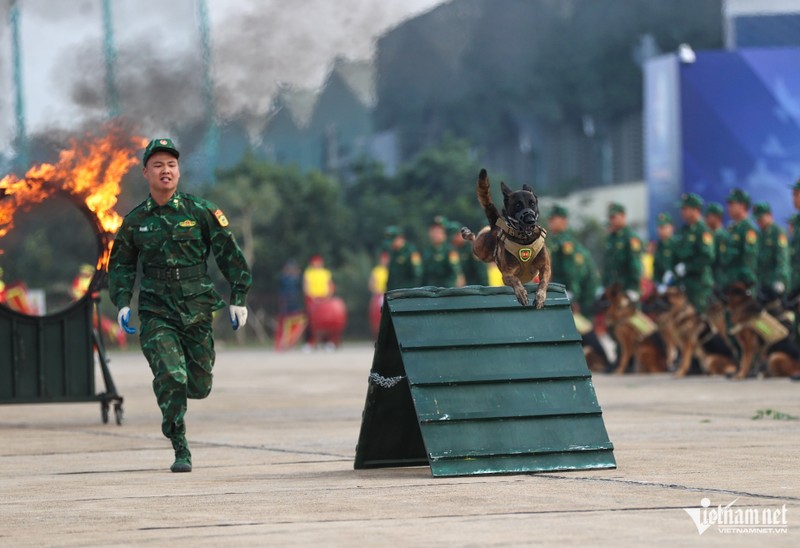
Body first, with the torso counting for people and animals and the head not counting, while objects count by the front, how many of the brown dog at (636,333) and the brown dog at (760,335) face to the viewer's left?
2

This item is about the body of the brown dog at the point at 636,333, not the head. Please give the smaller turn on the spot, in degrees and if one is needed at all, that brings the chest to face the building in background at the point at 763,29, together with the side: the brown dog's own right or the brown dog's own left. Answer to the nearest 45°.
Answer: approximately 90° to the brown dog's own right

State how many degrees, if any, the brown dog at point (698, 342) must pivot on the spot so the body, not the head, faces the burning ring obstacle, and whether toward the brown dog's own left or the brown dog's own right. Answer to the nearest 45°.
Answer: approximately 45° to the brown dog's own left

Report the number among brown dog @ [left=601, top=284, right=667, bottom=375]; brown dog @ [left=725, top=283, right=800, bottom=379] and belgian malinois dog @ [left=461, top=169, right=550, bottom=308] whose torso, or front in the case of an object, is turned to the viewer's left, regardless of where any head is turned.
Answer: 2

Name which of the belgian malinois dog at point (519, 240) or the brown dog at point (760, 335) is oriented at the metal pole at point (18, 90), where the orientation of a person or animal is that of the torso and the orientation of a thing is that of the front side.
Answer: the brown dog

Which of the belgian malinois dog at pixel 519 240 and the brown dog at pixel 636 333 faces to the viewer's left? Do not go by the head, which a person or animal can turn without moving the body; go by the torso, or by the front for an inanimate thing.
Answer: the brown dog

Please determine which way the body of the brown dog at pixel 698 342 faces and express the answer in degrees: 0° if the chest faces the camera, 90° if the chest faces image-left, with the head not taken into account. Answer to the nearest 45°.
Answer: approximately 90°

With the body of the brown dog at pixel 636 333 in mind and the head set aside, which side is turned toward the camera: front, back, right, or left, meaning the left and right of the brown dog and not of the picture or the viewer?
left

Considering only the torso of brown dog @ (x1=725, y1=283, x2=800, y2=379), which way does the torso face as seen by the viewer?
to the viewer's left

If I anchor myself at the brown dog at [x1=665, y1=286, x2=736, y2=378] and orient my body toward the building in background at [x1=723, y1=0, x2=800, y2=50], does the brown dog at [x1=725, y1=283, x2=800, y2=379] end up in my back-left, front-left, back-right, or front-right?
back-right

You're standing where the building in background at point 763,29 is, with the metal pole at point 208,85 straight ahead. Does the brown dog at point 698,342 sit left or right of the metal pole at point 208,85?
left

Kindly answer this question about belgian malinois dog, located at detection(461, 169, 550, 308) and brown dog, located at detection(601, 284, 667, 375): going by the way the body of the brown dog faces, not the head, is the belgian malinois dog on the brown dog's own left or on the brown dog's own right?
on the brown dog's own left

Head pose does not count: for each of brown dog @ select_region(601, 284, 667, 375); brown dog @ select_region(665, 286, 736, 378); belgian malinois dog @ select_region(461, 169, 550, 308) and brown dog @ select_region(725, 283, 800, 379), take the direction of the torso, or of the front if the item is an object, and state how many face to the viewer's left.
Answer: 3
